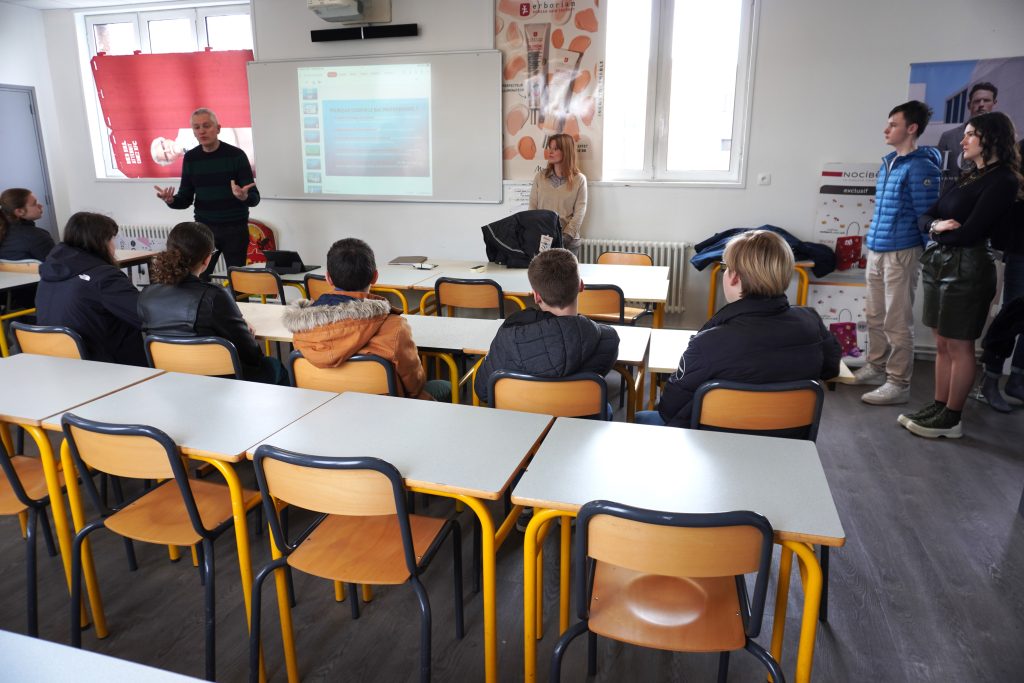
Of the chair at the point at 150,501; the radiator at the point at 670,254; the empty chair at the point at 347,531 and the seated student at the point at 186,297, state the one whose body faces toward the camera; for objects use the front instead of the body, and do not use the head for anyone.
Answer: the radiator

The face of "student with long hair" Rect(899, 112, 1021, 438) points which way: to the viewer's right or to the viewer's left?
to the viewer's left

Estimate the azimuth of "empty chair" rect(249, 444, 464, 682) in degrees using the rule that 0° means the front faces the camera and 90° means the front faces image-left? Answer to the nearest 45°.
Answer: approximately 225°

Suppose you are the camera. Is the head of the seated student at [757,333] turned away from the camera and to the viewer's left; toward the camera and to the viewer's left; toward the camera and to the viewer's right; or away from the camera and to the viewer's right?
away from the camera and to the viewer's left

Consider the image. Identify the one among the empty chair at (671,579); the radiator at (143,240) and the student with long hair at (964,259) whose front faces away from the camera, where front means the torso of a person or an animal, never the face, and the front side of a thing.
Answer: the empty chair

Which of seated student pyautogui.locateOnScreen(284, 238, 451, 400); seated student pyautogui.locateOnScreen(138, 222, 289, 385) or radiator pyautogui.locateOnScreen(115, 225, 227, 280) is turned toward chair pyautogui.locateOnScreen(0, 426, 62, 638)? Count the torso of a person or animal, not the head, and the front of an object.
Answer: the radiator

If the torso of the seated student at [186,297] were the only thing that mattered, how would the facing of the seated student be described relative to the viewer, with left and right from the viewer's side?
facing away from the viewer and to the right of the viewer

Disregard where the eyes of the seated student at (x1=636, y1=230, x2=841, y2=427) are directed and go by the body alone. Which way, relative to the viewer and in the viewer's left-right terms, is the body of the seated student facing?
facing away from the viewer and to the left of the viewer

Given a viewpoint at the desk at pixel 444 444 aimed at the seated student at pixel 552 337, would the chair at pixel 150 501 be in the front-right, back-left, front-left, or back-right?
back-left

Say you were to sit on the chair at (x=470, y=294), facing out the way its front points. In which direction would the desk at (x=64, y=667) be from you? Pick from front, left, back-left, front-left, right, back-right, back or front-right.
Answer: back

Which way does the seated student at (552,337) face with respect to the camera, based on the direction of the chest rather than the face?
away from the camera

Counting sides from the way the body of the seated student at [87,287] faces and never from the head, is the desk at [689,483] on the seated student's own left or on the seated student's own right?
on the seated student's own right

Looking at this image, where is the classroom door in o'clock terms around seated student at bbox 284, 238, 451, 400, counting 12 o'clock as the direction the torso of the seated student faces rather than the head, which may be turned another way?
The classroom door is roughly at 11 o'clock from the seated student.

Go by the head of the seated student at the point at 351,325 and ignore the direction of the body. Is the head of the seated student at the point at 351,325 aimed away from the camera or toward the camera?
away from the camera

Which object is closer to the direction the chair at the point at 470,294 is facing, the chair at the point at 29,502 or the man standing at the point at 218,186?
the man standing

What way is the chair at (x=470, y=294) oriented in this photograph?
away from the camera

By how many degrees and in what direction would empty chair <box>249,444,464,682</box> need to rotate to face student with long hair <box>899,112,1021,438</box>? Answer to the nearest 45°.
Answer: approximately 45° to its right
